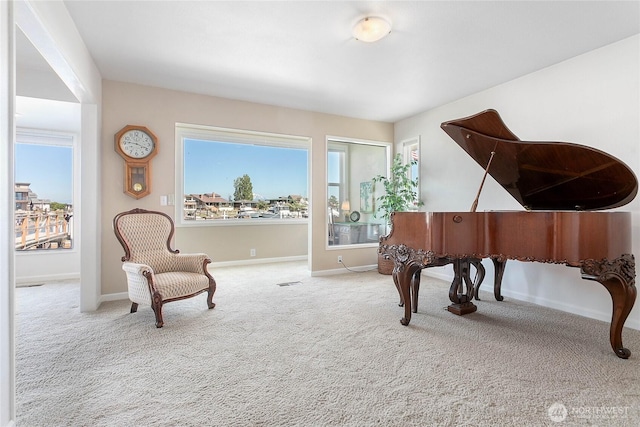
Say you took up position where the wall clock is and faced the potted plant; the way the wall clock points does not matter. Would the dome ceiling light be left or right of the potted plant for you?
right

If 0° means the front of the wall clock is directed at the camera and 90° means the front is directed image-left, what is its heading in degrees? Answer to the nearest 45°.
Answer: approximately 0°

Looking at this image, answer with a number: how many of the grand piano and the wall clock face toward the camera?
1

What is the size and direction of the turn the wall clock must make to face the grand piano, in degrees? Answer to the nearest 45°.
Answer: approximately 45° to its left

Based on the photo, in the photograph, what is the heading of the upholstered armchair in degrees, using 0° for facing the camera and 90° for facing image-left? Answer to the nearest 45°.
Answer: approximately 315°

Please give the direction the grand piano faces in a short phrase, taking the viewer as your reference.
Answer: facing away from the viewer and to the left of the viewer
